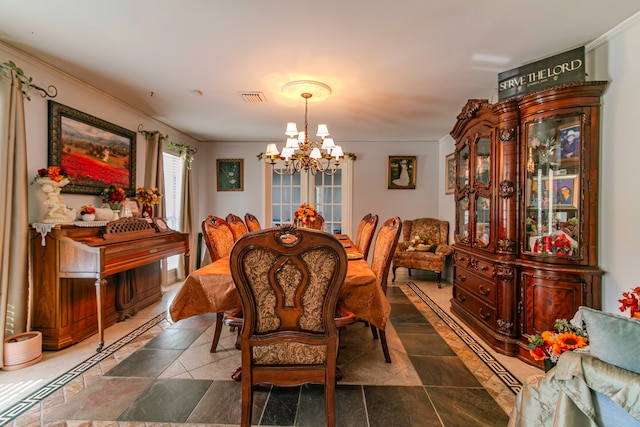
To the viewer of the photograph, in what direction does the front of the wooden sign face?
facing the viewer and to the left of the viewer

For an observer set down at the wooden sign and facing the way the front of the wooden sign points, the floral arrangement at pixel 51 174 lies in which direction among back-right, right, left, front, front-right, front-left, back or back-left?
front

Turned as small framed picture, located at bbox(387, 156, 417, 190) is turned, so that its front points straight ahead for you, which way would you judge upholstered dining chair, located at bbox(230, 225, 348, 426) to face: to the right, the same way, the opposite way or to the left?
the opposite way

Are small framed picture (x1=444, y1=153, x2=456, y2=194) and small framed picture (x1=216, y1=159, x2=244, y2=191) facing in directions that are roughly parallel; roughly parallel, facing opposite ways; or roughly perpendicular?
roughly perpendicular

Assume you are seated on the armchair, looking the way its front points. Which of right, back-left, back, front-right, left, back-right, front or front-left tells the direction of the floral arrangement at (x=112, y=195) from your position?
front

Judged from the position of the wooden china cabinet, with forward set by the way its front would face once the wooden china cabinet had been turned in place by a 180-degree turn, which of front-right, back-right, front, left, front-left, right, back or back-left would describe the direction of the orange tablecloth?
back

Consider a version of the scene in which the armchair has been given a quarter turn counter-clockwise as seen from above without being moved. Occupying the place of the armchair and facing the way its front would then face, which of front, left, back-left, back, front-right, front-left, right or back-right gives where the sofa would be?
front-right

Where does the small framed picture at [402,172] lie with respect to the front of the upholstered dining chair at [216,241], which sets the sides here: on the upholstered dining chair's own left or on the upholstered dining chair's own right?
on the upholstered dining chair's own left

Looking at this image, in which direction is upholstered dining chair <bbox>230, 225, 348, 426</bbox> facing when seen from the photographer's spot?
facing away from the viewer

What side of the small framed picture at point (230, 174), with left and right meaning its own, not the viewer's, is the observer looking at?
front

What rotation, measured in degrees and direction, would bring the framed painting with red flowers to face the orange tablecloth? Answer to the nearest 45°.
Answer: approximately 45° to its right

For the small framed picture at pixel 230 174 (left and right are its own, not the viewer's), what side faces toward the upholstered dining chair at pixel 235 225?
front

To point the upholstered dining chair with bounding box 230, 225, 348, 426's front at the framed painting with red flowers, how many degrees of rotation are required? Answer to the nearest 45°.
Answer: approximately 45° to its left

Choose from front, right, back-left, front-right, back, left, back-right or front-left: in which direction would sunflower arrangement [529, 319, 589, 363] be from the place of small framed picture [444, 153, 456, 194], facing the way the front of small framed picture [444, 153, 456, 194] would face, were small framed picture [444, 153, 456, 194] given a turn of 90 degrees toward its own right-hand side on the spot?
back-left

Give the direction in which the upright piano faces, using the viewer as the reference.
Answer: facing the viewer and to the right of the viewer

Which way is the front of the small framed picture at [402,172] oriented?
toward the camera

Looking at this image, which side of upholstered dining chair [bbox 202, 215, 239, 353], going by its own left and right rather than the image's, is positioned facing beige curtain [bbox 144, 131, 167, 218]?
back

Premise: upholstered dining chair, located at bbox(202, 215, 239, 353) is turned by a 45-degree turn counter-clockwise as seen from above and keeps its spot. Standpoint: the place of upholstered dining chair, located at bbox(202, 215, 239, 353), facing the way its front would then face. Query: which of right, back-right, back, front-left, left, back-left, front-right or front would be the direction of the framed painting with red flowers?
back-left

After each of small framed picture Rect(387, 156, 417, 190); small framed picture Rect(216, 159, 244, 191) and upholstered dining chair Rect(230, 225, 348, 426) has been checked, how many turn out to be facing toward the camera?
2
